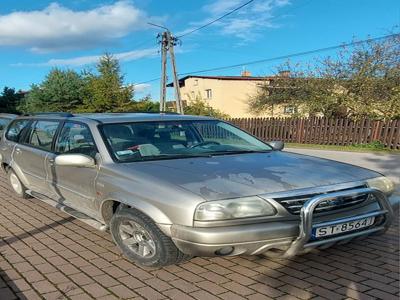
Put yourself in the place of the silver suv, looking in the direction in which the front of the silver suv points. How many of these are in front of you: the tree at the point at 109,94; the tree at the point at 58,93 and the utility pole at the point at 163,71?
0

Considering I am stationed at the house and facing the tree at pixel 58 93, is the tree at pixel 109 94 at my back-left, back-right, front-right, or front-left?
front-left

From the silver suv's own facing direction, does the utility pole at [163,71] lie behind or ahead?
behind

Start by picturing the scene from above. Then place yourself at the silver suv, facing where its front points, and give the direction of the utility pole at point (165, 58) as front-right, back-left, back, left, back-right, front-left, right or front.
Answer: back-left

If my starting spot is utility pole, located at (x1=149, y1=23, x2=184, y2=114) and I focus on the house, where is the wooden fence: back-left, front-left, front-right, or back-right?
back-right

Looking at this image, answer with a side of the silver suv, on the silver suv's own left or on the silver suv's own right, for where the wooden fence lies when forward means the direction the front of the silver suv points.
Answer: on the silver suv's own left

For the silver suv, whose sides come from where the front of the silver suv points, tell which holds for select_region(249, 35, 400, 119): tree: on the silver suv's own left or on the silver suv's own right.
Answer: on the silver suv's own left

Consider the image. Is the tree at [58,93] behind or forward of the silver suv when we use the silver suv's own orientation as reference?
behind

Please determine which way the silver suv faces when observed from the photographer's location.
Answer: facing the viewer and to the right of the viewer
